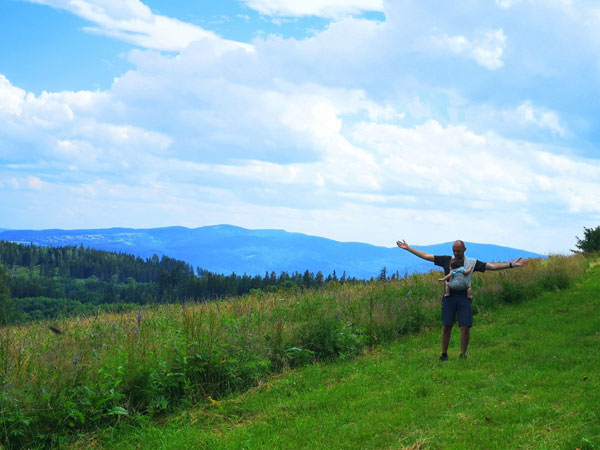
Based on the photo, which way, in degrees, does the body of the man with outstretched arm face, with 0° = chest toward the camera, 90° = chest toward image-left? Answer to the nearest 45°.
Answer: approximately 0°
